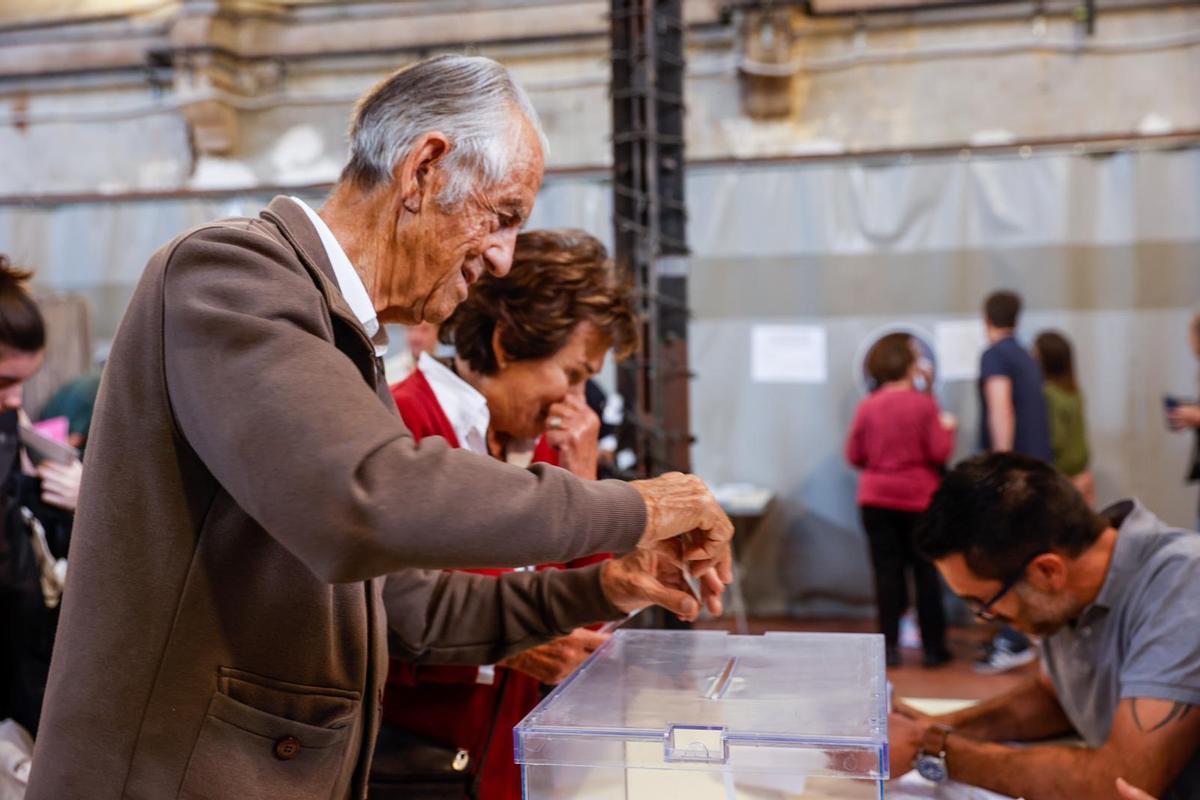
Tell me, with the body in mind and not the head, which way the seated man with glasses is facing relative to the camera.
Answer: to the viewer's left

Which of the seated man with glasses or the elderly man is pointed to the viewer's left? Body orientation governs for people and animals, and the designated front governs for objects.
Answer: the seated man with glasses

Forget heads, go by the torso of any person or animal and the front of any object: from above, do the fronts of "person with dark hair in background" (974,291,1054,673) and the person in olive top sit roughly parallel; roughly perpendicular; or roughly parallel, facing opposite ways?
roughly parallel

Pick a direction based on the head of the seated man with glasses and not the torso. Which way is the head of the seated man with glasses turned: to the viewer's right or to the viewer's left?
to the viewer's left

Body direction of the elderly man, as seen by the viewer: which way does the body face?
to the viewer's right

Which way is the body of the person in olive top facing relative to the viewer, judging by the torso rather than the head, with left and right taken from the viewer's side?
facing away from the viewer and to the left of the viewer

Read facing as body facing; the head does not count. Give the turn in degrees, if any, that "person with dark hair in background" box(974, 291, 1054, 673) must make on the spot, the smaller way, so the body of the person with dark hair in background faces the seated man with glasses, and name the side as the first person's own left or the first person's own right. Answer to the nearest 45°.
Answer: approximately 135° to the first person's own left

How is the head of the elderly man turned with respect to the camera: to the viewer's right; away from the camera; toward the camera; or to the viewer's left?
to the viewer's right

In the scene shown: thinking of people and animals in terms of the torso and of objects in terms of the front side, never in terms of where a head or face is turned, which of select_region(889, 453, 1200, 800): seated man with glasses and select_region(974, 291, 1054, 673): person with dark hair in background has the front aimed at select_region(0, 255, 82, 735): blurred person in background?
the seated man with glasses

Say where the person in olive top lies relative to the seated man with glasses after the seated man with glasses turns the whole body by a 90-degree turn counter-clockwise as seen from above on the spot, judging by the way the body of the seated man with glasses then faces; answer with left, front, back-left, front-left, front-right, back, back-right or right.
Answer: back

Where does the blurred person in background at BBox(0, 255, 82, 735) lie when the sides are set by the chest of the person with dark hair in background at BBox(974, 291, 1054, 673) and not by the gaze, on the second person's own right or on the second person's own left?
on the second person's own left

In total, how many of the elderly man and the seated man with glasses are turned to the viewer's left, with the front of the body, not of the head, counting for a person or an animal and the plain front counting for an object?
1
